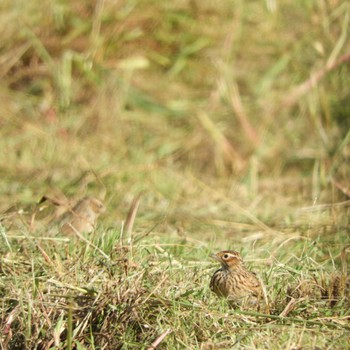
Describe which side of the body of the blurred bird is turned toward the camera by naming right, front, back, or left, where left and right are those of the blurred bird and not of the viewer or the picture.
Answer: right

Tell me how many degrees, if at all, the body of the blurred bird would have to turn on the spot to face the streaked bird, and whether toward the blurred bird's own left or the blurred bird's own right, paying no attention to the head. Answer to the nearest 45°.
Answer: approximately 45° to the blurred bird's own right
